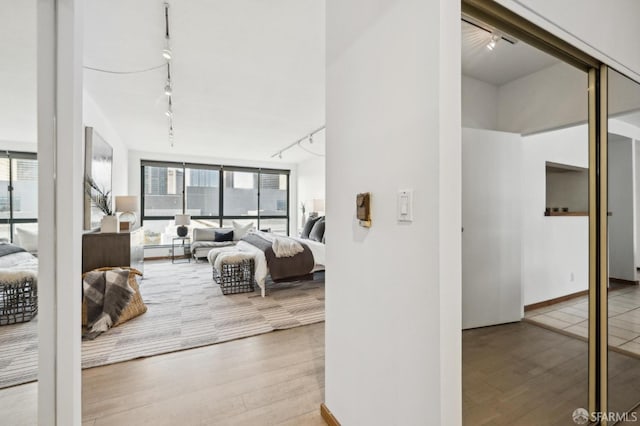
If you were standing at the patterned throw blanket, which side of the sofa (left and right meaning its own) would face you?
front

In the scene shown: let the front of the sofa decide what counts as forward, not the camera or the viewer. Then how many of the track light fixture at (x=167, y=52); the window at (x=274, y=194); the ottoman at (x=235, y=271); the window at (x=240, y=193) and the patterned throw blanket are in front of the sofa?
3

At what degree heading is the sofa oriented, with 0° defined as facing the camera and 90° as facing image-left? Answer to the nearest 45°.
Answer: approximately 0°

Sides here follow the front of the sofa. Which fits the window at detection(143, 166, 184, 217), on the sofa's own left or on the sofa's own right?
on the sofa's own right

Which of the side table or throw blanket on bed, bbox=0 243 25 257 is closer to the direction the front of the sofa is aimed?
the throw blanket on bed

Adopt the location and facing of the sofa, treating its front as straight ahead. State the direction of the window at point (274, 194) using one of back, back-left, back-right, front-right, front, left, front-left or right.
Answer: back-left

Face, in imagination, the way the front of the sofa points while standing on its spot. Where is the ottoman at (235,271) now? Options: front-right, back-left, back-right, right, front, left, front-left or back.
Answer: front

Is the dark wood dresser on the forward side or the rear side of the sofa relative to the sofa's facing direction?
on the forward side

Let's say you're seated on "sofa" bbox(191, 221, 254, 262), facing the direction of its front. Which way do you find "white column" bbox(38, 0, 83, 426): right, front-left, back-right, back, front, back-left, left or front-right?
front

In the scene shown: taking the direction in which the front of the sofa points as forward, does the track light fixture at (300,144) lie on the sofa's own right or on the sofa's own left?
on the sofa's own left

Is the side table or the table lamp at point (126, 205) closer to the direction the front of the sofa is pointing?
the table lamp

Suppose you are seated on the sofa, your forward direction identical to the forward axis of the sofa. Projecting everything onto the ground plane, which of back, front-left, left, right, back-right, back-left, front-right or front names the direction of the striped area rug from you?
front

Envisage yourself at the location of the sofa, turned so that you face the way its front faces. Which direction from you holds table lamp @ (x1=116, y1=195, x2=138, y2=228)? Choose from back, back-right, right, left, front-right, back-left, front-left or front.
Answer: front-right

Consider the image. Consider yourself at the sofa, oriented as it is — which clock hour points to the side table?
The side table is roughly at 4 o'clock from the sofa.

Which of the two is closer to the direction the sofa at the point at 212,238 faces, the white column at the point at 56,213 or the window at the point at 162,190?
the white column
